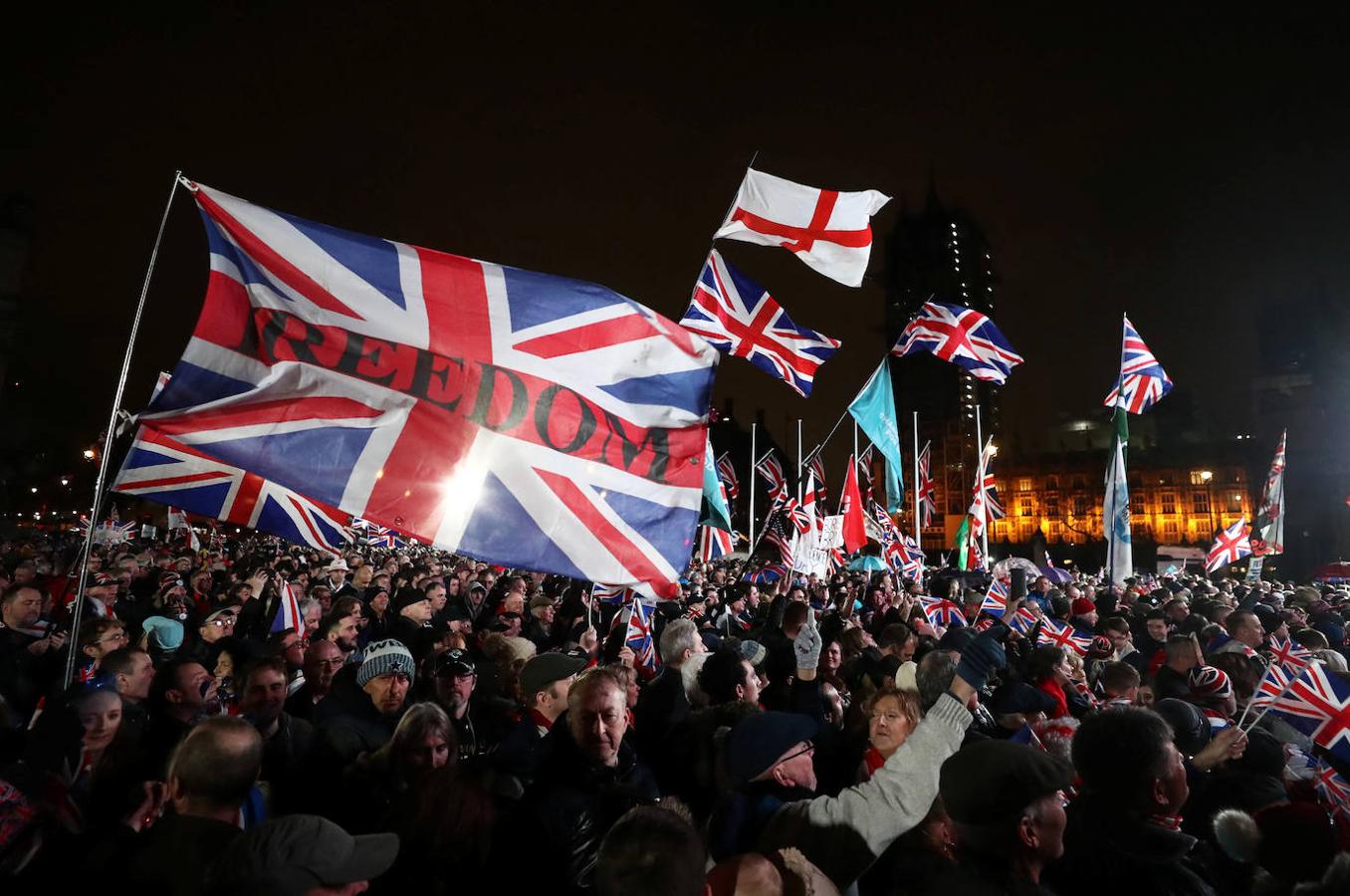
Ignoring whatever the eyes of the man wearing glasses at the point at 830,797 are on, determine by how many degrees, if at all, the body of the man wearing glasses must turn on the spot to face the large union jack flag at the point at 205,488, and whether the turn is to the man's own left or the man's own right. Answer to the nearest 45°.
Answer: approximately 135° to the man's own left

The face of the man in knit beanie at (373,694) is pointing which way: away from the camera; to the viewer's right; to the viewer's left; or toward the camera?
toward the camera

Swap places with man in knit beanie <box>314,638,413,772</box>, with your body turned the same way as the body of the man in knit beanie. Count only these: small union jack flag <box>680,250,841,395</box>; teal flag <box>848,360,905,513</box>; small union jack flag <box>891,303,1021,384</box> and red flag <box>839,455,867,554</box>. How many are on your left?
4

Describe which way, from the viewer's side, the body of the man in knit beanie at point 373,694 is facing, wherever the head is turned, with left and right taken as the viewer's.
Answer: facing the viewer and to the right of the viewer

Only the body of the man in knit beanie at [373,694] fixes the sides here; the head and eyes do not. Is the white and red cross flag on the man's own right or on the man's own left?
on the man's own left

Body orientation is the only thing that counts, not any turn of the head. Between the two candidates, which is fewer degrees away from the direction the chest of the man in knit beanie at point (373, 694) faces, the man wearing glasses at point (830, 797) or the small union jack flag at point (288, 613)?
the man wearing glasses

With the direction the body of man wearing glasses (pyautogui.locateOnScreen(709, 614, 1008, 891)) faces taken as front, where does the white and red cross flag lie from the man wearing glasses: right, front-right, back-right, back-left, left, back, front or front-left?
front-left

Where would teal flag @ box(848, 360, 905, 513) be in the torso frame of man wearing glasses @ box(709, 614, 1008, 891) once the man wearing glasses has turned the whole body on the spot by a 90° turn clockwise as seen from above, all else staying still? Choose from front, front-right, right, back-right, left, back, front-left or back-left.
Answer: back-left

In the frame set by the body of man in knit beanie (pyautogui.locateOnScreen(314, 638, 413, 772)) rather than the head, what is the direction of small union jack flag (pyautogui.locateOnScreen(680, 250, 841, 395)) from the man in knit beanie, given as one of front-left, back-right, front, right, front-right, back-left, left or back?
left

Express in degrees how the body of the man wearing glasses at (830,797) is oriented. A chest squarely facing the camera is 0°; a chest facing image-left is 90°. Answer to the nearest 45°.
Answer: approximately 225°

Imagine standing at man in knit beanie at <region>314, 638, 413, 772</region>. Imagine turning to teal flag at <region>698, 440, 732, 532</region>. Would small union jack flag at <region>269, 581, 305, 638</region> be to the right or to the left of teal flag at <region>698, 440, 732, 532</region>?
left
